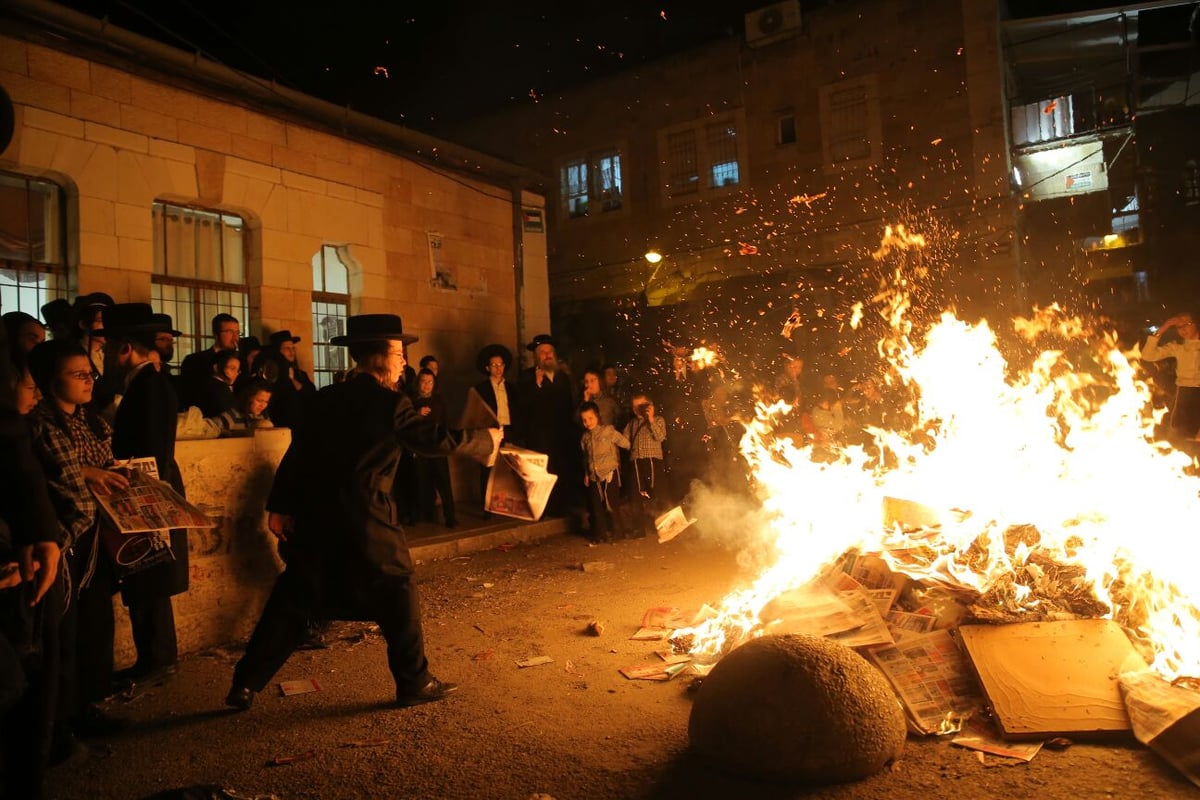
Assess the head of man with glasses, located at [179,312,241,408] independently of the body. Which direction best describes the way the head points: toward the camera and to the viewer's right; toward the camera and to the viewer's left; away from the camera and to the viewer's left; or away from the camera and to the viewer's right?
toward the camera and to the viewer's right

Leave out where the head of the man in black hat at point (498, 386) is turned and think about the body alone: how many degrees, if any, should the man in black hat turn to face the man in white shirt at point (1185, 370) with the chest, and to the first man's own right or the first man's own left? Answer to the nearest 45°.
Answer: approximately 45° to the first man's own left

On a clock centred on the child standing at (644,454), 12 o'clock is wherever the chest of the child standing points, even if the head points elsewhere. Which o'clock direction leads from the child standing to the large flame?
The large flame is roughly at 11 o'clock from the child standing.

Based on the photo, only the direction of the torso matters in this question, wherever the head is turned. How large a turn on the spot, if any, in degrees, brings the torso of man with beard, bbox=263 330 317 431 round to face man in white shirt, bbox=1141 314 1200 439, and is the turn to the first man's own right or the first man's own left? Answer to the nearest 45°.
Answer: approximately 45° to the first man's own left

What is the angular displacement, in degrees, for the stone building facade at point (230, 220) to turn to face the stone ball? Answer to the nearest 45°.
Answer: approximately 45° to its right

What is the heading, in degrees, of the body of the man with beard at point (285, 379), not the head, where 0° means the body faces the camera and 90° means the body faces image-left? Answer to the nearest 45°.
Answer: approximately 315°

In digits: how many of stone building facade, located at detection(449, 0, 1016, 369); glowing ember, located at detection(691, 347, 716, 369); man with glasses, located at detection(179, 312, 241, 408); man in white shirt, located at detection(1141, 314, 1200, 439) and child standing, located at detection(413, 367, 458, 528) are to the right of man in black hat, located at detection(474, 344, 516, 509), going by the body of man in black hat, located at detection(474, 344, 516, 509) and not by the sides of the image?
2

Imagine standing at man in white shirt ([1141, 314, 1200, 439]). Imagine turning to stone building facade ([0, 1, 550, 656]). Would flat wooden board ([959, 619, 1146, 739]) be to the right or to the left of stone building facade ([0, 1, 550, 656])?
left
